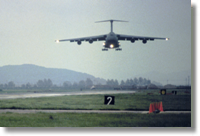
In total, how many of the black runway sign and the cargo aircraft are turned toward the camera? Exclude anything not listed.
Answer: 2

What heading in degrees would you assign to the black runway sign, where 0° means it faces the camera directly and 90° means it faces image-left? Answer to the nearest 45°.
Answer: approximately 0°

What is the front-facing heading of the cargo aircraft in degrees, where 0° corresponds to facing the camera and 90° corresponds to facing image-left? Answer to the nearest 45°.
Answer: approximately 0°
